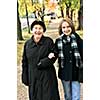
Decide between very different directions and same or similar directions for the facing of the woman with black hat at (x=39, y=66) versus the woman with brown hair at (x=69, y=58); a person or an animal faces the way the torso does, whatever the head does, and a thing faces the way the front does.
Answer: same or similar directions

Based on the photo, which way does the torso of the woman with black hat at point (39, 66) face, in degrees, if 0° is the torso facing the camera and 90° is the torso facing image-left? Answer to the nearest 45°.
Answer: approximately 0°

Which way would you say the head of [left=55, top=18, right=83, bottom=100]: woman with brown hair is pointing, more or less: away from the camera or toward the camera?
toward the camera

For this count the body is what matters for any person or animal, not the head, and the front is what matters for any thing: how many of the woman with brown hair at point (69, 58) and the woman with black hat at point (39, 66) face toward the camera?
2

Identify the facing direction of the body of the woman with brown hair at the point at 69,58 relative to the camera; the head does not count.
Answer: toward the camera
